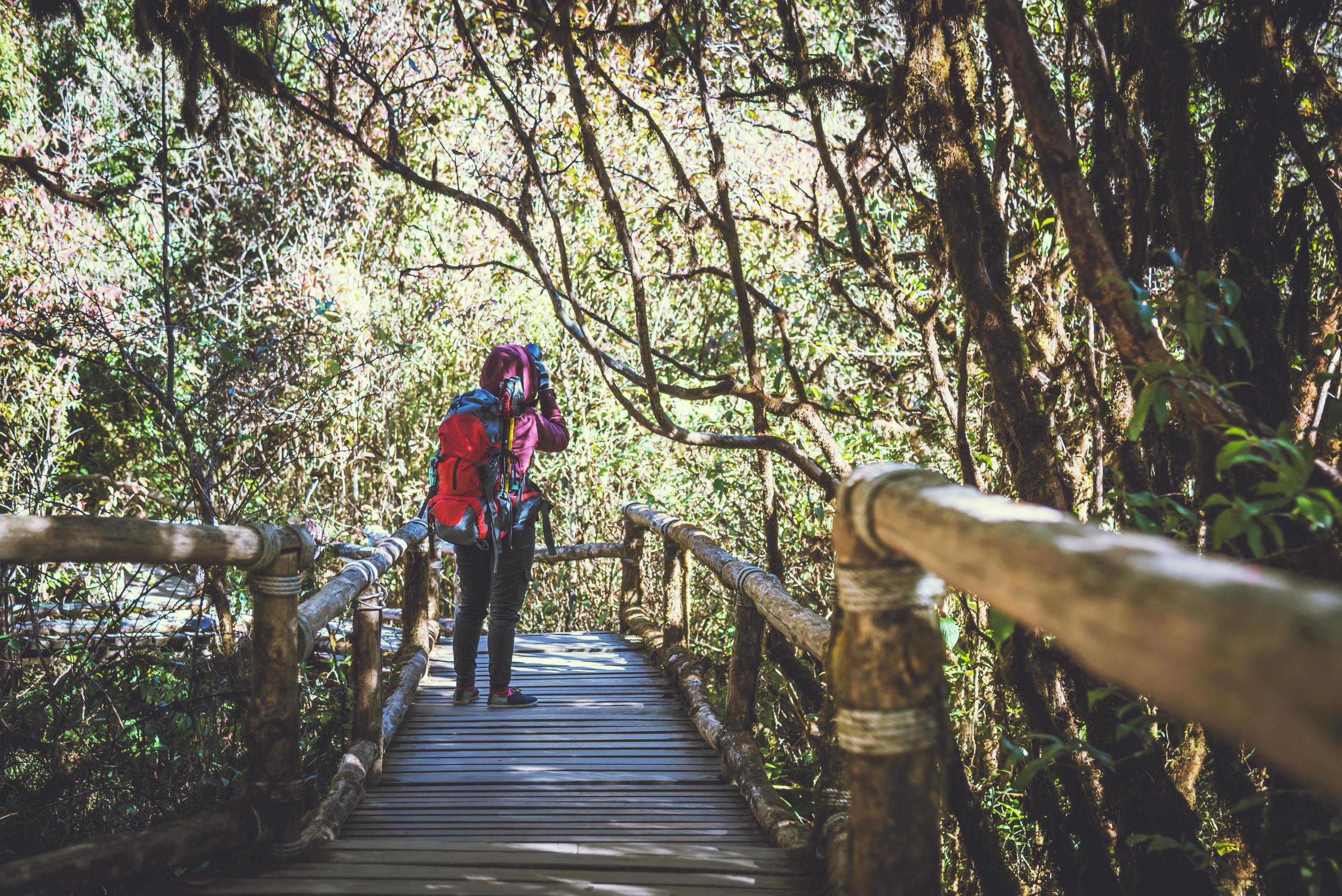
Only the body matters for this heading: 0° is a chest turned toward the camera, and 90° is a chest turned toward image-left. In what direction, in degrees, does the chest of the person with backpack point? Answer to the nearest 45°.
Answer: approximately 225°

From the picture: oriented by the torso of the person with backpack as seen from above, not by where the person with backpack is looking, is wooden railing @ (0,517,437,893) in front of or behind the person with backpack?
behind

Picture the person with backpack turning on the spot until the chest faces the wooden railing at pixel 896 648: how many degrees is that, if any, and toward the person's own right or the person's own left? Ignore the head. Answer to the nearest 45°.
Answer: approximately 135° to the person's own right
